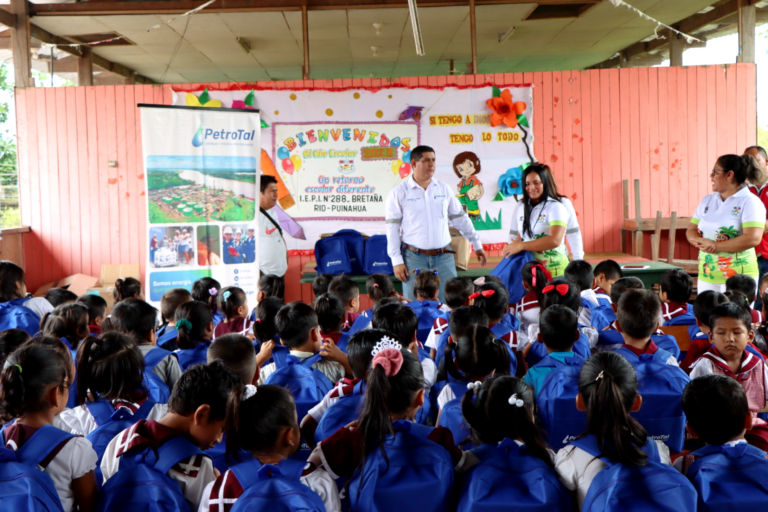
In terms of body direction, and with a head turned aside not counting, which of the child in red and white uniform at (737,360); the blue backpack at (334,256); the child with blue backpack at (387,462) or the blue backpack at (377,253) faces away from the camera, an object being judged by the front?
the child with blue backpack at (387,462)

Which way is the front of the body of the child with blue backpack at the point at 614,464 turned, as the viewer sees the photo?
away from the camera

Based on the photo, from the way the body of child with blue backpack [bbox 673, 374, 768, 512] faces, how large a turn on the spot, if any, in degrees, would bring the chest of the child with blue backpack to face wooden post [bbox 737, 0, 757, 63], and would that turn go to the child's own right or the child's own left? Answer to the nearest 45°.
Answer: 0° — they already face it

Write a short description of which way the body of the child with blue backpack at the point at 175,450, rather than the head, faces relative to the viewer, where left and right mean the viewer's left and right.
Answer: facing away from the viewer and to the right of the viewer

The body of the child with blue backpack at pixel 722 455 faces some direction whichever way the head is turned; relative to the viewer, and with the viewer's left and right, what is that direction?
facing away from the viewer

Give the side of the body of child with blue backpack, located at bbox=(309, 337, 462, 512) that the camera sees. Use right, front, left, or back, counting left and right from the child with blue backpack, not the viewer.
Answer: back

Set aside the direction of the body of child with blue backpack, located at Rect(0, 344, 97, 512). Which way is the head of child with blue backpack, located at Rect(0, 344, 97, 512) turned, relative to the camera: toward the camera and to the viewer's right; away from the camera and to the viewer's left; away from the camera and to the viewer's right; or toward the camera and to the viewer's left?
away from the camera and to the viewer's right

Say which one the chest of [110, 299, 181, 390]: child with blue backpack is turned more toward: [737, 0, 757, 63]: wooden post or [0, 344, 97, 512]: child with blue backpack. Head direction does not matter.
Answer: the wooden post

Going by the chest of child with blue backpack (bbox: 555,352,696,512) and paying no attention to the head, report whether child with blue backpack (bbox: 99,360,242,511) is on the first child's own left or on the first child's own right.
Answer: on the first child's own left

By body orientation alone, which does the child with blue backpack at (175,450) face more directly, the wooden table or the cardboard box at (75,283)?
the wooden table

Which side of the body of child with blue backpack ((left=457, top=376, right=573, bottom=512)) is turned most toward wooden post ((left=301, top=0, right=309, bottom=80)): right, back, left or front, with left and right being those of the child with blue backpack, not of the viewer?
front

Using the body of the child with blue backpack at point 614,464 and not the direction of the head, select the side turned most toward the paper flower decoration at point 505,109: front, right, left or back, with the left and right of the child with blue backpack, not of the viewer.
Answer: front

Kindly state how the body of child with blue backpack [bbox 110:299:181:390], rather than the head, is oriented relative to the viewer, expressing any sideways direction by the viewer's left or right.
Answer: facing away from the viewer and to the right of the viewer

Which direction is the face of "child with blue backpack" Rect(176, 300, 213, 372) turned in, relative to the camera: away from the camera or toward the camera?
away from the camera
